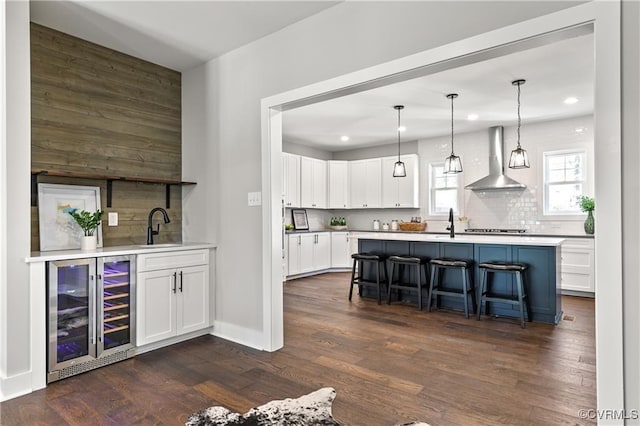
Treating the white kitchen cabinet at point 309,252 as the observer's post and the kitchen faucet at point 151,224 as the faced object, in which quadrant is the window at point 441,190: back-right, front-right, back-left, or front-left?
back-left

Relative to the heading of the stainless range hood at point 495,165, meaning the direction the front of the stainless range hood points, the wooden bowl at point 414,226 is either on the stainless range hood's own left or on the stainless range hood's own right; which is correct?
on the stainless range hood's own right

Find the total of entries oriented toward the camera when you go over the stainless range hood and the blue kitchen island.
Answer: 2

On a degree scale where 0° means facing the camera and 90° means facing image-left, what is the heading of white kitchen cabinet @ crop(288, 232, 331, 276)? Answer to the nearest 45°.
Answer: approximately 315°

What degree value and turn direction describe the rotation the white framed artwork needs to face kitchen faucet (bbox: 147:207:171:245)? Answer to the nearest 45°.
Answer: approximately 45° to its left

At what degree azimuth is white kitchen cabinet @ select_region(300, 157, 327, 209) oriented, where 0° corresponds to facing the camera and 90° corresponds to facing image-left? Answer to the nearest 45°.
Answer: approximately 315°

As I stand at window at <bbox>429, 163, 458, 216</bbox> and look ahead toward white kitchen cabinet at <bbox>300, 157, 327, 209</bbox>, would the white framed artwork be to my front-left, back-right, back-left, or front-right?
front-left

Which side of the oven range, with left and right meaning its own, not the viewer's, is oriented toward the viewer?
front

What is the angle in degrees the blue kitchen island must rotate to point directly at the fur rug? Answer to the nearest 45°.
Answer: approximately 45° to its right

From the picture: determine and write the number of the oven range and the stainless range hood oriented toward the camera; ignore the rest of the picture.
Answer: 2

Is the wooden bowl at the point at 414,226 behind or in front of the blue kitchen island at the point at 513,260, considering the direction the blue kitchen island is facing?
behind

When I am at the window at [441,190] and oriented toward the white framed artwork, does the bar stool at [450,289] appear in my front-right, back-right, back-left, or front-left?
front-left

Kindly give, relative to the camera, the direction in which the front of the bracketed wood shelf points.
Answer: facing the viewer and to the right of the viewer

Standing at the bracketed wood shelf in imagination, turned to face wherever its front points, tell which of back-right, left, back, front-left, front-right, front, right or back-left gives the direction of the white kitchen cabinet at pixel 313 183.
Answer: left

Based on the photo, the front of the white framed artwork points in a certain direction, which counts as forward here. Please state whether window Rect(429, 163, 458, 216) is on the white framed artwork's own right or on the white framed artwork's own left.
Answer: on the white framed artwork's own left

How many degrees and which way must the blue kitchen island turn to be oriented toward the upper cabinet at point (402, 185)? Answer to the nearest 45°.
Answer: approximately 135° to its right

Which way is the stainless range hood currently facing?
toward the camera
